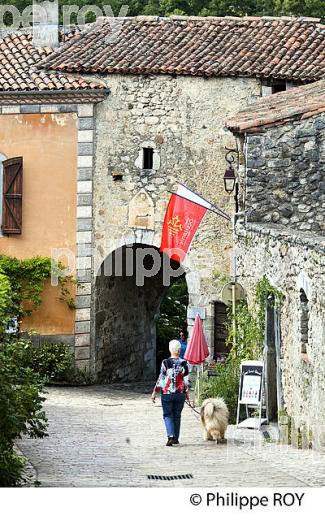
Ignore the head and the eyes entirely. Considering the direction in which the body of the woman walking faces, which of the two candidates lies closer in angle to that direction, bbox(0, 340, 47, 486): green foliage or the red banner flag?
the red banner flag

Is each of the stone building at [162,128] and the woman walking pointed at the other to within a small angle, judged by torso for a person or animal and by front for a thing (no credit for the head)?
yes

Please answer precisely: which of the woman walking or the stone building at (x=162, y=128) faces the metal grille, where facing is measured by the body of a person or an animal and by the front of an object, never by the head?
the stone building

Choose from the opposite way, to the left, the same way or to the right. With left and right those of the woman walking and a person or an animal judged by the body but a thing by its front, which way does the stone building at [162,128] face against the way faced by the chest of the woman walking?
the opposite way

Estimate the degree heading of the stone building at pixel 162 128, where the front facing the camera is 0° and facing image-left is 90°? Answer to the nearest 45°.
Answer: approximately 0°

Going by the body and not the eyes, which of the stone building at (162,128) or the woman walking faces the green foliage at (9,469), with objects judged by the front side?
the stone building

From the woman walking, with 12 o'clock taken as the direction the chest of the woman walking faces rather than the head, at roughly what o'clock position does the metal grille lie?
The metal grille is roughly at 6 o'clock from the woman walking.

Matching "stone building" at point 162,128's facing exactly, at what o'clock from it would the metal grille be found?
The metal grille is roughly at 12 o'clock from the stone building.

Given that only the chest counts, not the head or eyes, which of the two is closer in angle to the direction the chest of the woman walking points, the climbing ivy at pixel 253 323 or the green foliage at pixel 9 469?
the climbing ivy

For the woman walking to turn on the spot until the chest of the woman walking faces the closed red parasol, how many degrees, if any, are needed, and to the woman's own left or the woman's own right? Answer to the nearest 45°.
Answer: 0° — they already face it

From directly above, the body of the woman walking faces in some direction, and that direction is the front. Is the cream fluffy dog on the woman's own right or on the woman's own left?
on the woman's own right
